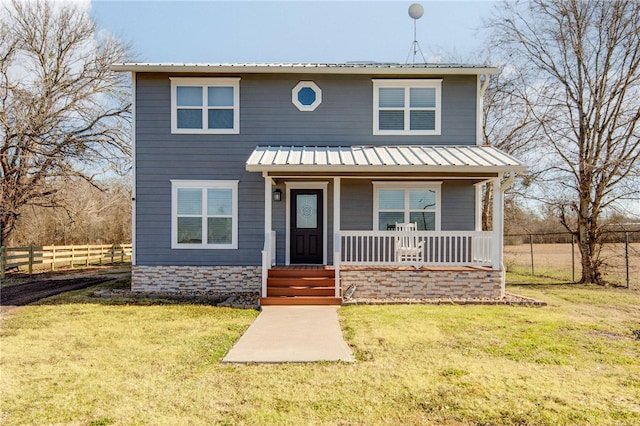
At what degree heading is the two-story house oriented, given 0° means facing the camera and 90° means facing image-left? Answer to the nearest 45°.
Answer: approximately 0°

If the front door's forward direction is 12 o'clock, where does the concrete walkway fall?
The concrete walkway is roughly at 12 o'clock from the front door.

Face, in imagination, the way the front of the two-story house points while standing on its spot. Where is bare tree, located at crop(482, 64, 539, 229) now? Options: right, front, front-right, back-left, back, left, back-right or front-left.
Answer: back-left

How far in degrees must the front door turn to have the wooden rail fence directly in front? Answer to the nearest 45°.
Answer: approximately 135° to its right

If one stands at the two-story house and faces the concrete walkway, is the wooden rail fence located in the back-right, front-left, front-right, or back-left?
back-right

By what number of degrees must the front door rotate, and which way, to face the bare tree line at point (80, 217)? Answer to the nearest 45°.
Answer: approximately 135° to its right

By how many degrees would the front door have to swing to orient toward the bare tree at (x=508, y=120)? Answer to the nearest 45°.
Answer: approximately 135° to its left

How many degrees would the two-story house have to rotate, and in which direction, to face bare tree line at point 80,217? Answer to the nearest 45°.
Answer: approximately 135° to its right

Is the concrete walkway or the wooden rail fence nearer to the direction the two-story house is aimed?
the concrete walkway

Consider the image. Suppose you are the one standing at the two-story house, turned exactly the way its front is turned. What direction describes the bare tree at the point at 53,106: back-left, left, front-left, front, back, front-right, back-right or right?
back-right

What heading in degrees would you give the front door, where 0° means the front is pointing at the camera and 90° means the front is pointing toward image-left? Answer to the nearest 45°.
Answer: approximately 0°
